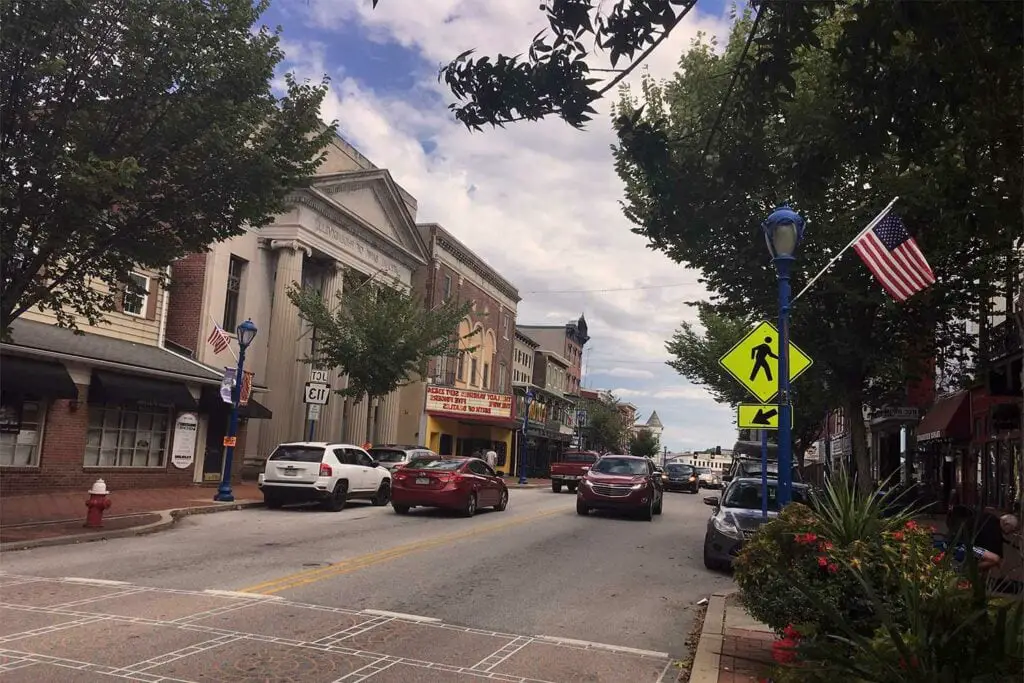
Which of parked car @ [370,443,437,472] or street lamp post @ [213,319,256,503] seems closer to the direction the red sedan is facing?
the parked car

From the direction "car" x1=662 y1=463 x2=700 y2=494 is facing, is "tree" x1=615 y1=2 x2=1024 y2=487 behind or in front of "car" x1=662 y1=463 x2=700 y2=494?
in front

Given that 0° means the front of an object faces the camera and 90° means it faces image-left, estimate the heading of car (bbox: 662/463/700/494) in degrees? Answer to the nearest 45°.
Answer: approximately 0°

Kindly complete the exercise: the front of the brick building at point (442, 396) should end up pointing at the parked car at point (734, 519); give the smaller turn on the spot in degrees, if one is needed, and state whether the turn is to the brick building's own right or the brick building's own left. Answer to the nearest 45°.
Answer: approximately 45° to the brick building's own right

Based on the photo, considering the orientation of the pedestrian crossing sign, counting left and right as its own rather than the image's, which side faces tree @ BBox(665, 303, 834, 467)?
back

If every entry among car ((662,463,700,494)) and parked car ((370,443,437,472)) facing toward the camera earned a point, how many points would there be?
1

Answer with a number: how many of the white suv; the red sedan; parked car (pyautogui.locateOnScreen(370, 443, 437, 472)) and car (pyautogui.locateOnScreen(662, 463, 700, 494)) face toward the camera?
1

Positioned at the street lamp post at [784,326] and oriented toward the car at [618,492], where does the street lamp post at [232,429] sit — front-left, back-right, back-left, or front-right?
front-left

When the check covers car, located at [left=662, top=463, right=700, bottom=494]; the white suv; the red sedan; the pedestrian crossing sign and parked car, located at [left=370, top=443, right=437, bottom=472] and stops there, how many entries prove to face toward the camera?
2

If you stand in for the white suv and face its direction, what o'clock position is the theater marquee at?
The theater marquee is roughly at 11 o'clock from the white suv.

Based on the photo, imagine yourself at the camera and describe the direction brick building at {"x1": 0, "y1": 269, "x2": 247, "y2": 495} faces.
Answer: facing the viewer and to the right of the viewer

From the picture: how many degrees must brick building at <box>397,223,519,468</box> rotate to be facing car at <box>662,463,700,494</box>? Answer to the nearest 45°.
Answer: approximately 45° to its left

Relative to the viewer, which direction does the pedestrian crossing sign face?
toward the camera

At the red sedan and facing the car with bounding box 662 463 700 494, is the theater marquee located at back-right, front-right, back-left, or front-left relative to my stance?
front-left

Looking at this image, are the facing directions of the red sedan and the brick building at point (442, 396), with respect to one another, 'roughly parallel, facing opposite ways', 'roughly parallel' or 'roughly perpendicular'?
roughly perpendicular

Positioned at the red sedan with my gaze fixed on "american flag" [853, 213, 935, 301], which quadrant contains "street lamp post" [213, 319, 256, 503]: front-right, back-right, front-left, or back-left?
back-right

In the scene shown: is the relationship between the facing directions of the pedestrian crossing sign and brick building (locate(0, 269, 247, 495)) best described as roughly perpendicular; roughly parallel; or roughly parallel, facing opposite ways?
roughly perpendicular

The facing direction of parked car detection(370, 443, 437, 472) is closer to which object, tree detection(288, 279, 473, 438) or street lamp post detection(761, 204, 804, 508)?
the tree

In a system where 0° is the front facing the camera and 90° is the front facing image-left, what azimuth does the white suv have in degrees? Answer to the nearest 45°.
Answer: approximately 225°

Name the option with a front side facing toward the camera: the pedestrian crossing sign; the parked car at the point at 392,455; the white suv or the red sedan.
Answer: the pedestrian crossing sign

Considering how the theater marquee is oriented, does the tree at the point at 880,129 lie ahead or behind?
ahead

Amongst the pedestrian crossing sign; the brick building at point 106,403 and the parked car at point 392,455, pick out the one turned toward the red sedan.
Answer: the brick building
